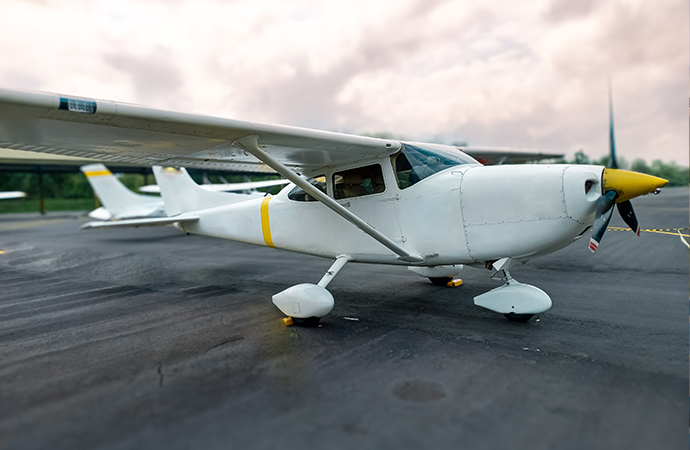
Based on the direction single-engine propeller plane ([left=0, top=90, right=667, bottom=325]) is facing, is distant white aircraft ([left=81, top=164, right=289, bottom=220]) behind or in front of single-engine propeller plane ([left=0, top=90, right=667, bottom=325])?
behind

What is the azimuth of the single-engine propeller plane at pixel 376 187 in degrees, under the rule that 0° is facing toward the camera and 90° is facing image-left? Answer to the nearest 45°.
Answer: approximately 315°
